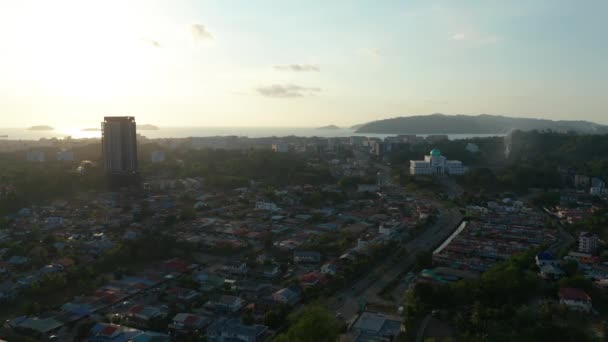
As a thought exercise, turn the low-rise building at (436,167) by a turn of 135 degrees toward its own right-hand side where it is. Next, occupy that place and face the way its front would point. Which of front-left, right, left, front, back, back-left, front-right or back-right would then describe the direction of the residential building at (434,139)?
front-right

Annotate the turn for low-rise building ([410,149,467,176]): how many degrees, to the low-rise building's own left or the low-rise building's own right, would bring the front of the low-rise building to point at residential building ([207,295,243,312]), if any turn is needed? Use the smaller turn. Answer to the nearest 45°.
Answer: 0° — it already faces it

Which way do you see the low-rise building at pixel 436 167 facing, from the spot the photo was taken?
facing the viewer

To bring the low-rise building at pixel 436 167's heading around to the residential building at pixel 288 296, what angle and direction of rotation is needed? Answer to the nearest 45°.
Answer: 0° — it already faces it

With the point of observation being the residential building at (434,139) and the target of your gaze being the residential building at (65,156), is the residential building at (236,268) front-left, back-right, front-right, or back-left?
front-left

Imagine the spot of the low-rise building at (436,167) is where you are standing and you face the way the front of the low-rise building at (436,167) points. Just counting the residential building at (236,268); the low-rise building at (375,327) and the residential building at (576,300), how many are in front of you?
3

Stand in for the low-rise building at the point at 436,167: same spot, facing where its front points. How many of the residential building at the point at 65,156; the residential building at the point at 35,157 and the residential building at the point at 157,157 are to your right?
3

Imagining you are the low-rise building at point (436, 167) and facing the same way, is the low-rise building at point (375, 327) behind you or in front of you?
in front

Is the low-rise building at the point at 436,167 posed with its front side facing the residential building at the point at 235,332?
yes

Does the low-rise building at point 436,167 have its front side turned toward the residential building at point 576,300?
yes

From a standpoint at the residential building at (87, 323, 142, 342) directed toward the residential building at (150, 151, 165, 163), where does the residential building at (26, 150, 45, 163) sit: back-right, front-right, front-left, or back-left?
front-left

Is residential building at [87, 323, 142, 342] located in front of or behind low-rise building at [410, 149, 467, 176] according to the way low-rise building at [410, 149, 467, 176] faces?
in front

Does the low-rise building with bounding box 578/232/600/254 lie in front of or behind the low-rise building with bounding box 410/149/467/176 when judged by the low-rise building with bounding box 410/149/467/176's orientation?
in front

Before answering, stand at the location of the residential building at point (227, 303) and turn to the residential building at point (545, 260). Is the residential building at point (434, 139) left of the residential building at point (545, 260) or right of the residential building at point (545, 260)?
left

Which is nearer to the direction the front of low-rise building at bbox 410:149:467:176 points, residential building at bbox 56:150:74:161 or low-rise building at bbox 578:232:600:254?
the low-rise building

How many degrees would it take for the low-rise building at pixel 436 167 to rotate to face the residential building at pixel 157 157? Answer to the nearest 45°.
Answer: approximately 90° to its right

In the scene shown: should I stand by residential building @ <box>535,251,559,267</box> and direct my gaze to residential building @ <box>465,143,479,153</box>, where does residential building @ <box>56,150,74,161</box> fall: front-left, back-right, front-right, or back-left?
front-left
